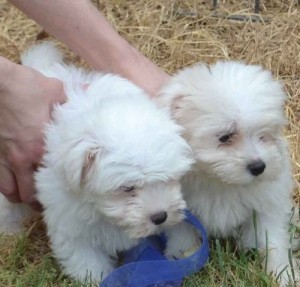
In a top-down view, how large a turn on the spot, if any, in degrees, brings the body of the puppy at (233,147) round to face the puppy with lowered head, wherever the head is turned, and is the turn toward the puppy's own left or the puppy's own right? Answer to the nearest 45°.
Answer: approximately 90° to the puppy's own right

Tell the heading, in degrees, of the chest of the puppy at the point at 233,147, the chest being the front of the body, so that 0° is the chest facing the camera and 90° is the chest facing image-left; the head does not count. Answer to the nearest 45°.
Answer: approximately 315°

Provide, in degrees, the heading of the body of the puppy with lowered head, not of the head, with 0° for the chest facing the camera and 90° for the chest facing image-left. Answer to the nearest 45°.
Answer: approximately 315°

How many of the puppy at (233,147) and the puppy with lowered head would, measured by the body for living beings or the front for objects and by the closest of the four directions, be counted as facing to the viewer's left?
0
